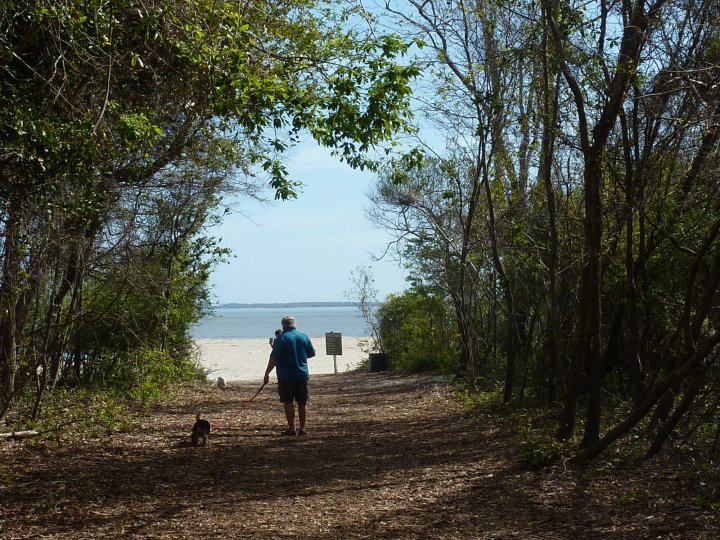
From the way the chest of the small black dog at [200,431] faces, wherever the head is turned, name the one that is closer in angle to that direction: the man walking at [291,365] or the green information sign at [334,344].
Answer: the green information sign

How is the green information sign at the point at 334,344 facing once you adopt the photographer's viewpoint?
facing the viewer

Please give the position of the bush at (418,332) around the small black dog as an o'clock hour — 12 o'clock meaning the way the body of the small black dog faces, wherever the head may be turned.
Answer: The bush is roughly at 1 o'clock from the small black dog.

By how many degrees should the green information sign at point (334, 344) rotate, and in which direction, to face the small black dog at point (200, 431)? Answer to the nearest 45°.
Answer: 0° — it already faces it

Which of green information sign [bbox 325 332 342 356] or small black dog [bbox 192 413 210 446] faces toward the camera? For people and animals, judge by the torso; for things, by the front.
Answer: the green information sign

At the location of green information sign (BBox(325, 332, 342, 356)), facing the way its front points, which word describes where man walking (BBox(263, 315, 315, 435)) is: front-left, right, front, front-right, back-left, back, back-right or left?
front

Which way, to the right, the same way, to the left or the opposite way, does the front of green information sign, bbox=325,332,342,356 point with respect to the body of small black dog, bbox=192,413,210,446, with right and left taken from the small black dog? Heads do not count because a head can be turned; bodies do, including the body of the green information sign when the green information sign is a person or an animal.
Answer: the opposite way

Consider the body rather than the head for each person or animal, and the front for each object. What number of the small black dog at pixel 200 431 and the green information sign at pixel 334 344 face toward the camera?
1

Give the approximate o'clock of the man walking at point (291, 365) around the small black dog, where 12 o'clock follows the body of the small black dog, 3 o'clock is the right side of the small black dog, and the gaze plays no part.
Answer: The man walking is roughly at 2 o'clock from the small black dog.

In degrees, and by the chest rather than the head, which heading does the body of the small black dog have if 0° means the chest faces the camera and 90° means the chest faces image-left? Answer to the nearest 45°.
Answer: approximately 180°

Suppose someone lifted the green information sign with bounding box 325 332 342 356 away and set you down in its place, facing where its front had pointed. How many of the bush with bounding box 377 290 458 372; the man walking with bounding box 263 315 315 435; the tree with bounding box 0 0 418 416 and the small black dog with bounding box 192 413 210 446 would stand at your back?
0
